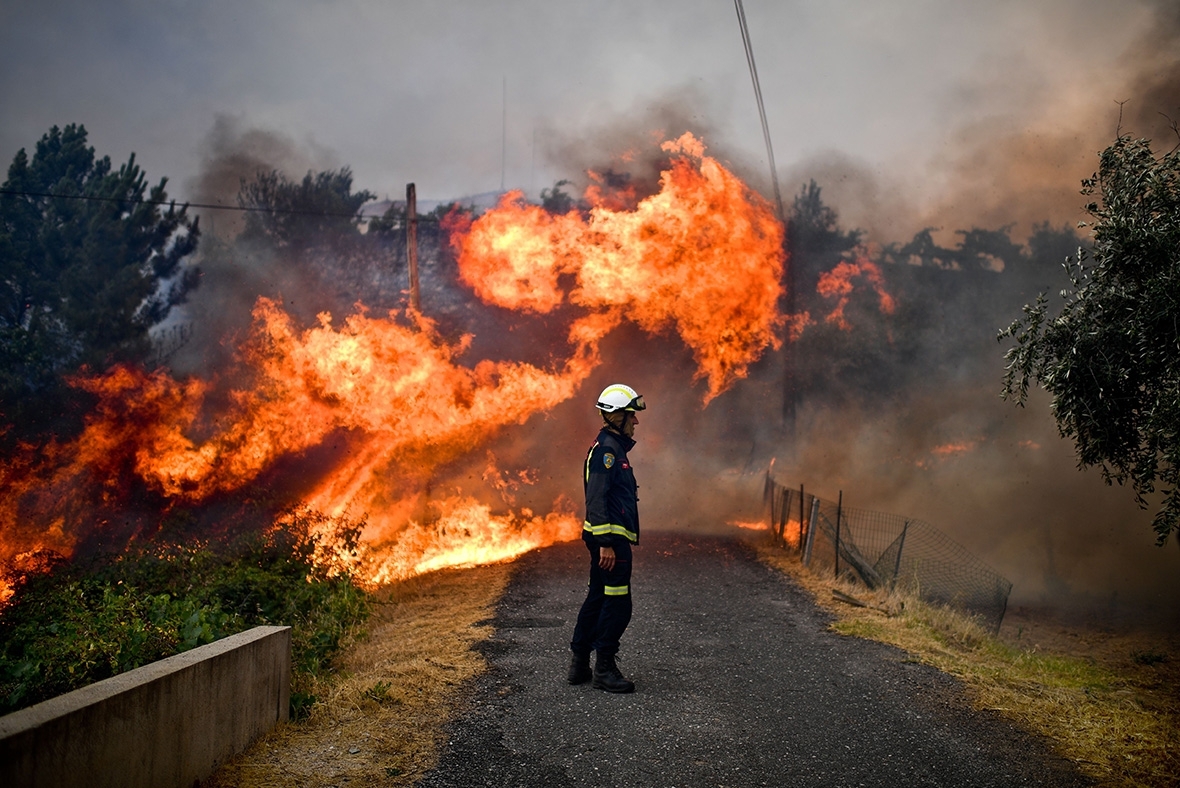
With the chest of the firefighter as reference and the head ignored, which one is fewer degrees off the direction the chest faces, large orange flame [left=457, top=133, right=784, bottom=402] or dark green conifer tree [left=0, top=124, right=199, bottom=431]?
the large orange flame

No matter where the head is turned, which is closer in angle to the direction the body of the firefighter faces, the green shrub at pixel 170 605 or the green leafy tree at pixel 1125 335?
the green leafy tree

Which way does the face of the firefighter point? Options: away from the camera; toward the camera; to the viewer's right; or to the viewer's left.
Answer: to the viewer's right

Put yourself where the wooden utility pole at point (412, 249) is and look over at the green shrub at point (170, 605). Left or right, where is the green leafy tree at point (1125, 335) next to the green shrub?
left

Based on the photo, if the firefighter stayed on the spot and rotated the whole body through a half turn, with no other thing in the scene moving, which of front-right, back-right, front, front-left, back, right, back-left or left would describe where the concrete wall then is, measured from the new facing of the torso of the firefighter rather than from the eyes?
front-left

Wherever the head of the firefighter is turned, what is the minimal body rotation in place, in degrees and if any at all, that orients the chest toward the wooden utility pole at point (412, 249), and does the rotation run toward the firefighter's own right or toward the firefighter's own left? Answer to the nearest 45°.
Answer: approximately 90° to the firefighter's own left

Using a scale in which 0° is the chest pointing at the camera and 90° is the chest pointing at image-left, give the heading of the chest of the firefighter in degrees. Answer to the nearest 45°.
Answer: approximately 270°

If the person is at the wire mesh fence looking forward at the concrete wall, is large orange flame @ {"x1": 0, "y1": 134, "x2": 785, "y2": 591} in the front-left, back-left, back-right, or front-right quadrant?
front-right

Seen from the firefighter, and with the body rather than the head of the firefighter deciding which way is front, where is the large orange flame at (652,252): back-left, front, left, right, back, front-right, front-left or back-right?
left

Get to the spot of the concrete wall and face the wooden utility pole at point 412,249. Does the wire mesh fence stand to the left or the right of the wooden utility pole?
right

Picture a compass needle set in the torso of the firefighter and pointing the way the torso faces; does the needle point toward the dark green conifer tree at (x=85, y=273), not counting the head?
no

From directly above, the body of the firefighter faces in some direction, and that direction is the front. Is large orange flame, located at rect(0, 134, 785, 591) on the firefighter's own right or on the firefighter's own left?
on the firefighter's own left

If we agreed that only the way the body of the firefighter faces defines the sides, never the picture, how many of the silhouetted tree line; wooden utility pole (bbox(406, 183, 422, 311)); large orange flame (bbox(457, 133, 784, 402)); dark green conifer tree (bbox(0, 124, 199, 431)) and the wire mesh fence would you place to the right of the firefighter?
0

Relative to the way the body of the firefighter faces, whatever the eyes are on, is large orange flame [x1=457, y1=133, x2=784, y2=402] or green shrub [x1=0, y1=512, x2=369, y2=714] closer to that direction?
the large orange flame

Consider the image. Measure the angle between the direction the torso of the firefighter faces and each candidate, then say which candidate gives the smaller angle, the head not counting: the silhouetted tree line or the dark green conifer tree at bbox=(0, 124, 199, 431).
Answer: the silhouetted tree line

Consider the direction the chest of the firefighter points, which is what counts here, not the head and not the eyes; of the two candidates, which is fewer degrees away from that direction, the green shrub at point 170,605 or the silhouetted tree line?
the silhouetted tree line

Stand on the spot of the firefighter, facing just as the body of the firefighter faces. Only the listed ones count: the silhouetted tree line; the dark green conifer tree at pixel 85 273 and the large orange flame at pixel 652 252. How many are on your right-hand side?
0
